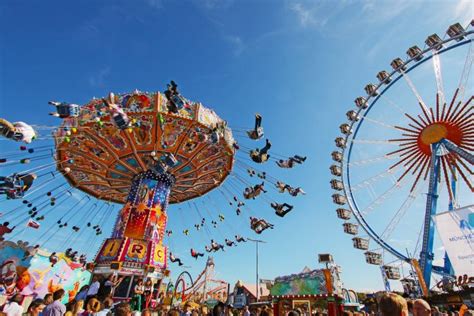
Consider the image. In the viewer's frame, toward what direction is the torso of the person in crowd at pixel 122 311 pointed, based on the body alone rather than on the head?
away from the camera

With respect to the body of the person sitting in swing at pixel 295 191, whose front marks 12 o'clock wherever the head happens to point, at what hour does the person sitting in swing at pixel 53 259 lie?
the person sitting in swing at pixel 53 259 is roughly at 6 o'clock from the person sitting in swing at pixel 295 191.

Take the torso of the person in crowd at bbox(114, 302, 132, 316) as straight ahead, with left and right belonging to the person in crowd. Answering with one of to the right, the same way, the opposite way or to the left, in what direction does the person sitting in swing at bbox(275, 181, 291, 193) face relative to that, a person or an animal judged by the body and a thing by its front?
the opposite way

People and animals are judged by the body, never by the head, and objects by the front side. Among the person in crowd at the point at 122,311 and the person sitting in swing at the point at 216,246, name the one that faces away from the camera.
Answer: the person in crowd

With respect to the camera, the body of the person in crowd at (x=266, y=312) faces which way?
away from the camera

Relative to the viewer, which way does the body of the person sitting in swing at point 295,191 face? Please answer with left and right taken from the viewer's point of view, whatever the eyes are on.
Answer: facing to the right of the viewer

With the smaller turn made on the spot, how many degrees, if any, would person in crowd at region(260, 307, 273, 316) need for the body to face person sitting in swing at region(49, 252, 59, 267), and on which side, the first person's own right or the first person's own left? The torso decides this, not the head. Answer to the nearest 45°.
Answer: approximately 45° to the first person's own left

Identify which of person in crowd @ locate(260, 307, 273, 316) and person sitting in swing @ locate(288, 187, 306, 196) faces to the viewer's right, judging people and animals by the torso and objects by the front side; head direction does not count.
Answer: the person sitting in swing

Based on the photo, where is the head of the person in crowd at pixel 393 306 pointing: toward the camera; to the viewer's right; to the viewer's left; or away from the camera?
away from the camera

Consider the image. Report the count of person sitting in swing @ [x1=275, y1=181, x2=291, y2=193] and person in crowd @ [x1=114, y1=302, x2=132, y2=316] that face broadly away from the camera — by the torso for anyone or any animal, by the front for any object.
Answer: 1
